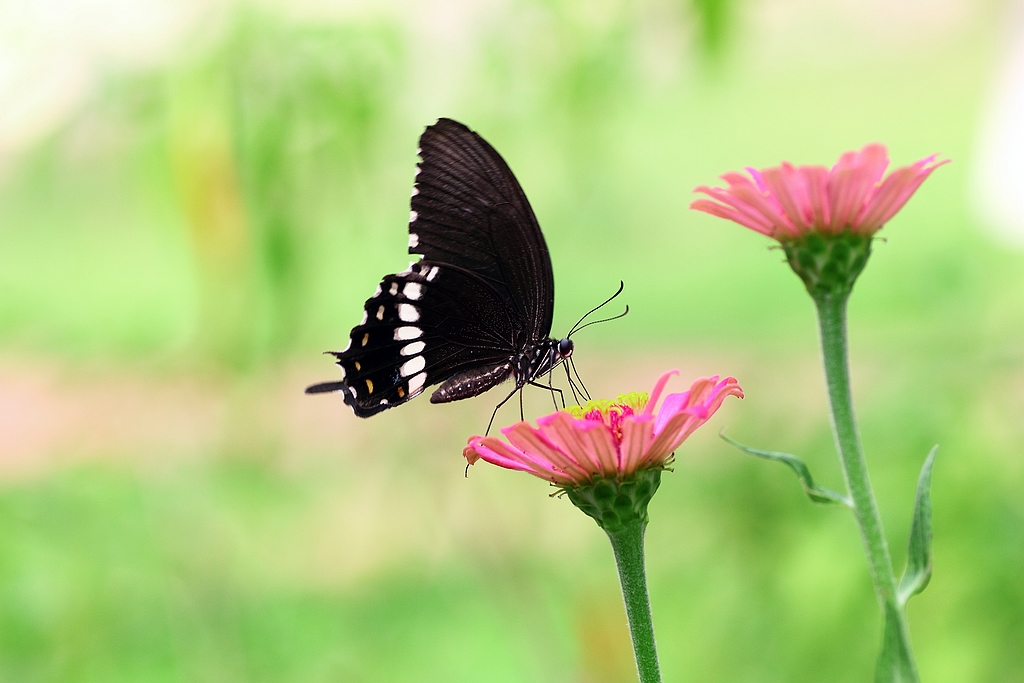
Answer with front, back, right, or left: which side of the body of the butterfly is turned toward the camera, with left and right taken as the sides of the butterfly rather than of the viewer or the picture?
right
